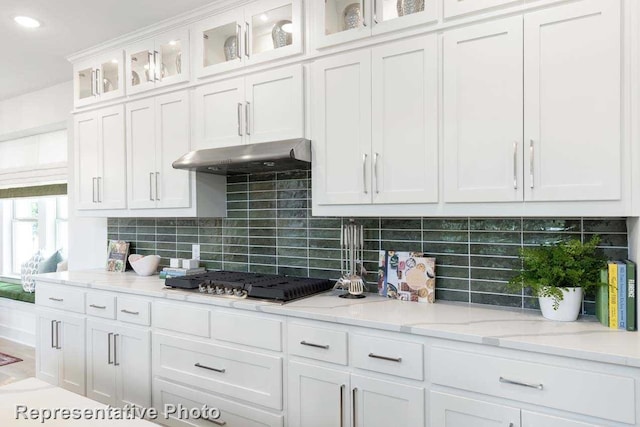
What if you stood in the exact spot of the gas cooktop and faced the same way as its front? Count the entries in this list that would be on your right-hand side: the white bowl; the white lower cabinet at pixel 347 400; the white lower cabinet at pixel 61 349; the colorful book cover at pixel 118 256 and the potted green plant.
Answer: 3

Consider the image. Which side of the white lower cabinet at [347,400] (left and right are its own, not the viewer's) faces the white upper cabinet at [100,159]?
right

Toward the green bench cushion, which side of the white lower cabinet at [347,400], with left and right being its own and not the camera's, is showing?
right

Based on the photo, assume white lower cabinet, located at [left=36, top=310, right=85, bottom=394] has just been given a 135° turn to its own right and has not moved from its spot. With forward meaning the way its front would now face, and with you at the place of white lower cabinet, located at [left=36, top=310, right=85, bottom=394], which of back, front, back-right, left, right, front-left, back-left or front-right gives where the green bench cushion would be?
front

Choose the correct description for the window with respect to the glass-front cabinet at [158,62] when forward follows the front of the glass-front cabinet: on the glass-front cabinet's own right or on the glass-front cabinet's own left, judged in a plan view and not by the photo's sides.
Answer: on the glass-front cabinet's own right

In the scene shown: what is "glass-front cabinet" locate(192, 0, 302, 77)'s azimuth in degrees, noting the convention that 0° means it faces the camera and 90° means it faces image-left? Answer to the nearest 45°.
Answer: approximately 45°

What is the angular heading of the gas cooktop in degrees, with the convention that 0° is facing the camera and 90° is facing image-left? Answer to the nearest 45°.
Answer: approximately 45°

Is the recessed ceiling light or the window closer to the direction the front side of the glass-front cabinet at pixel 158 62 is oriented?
the recessed ceiling light

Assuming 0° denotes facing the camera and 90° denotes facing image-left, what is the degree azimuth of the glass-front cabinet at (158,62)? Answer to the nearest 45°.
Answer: approximately 45°

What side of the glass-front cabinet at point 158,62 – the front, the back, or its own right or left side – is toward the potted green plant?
left
